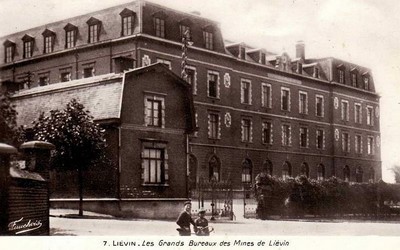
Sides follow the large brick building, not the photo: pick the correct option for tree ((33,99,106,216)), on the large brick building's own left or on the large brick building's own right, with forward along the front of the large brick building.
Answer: on the large brick building's own right

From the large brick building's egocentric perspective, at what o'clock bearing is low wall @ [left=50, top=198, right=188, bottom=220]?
The low wall is roughly at 2 o'clock from the large brick building.

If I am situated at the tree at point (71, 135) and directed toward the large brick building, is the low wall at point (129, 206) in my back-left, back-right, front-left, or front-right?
front-right

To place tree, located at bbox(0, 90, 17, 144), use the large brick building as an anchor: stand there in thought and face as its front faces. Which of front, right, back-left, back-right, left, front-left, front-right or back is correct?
front-right

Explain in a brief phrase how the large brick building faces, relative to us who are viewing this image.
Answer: facing the viewer and to the right of the viewer
